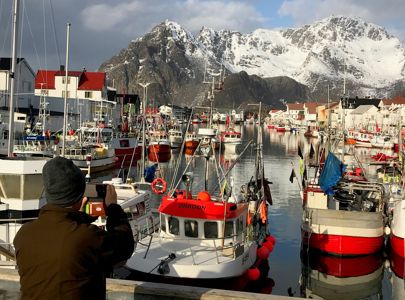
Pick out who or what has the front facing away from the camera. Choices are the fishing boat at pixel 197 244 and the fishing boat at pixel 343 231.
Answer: the fishing boat at pixel 343 231

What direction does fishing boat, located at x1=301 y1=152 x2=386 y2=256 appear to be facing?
away from the camera

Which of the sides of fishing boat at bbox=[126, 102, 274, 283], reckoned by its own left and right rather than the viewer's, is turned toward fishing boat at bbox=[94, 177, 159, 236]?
right

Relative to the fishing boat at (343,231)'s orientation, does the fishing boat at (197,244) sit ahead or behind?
behind

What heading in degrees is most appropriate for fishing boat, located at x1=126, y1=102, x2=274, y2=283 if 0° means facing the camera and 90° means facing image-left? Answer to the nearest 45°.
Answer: approximately 45°

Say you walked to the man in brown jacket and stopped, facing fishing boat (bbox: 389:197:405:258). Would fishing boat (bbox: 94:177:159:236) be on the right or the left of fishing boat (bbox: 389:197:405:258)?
left

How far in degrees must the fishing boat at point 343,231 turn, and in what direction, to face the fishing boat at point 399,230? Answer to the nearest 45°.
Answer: approximately 90° to its right
